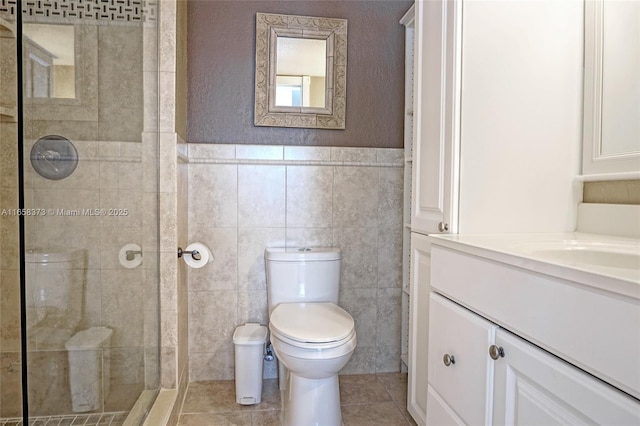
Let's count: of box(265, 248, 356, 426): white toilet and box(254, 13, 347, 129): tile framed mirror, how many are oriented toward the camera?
2

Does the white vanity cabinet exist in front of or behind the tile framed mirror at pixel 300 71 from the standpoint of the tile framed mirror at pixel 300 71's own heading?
in front

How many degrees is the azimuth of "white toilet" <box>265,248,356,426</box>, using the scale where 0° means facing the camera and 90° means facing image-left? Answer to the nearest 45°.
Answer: approximately 0°

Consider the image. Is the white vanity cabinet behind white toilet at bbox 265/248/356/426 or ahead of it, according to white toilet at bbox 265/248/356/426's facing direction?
ahead

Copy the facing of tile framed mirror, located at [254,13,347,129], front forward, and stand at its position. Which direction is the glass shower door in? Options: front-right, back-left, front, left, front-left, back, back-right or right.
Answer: front-right
